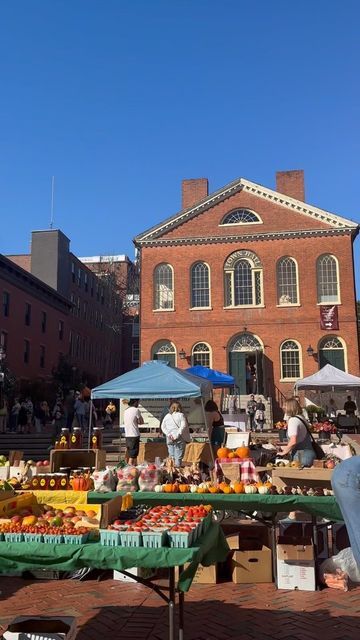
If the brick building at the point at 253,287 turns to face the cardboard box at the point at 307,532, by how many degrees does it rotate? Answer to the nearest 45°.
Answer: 0° — it already faces it

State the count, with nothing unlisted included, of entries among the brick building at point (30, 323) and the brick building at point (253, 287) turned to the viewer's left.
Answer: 0

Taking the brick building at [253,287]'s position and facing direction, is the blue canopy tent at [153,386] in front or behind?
in front

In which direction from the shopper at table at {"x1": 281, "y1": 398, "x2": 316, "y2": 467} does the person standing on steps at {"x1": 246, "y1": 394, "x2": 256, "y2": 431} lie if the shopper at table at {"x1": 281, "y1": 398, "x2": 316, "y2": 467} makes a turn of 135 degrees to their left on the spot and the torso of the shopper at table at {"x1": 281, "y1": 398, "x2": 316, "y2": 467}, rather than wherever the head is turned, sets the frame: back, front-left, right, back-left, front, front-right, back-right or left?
back-left

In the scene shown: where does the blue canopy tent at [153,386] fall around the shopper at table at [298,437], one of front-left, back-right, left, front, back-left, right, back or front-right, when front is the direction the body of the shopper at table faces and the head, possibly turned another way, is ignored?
front-right

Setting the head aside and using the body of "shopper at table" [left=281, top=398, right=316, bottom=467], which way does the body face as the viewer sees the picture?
to the viewer's left

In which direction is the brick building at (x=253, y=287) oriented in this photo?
toward the camera

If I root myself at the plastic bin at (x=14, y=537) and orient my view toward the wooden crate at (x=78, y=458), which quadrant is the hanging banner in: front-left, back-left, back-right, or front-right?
front-right

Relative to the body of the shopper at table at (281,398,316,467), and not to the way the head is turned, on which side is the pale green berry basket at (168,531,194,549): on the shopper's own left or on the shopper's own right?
on the shopper's own left

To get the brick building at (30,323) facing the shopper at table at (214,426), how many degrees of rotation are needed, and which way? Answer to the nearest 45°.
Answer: approximately 45° to its right

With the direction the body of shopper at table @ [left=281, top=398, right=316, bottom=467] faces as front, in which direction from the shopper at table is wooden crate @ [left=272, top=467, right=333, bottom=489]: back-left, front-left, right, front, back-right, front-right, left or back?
left

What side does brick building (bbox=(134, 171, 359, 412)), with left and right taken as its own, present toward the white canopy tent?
front

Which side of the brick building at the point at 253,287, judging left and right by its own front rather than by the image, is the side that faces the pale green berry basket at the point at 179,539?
front

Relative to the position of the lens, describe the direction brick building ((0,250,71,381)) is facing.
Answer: facing the viewer and to the right of the viewer

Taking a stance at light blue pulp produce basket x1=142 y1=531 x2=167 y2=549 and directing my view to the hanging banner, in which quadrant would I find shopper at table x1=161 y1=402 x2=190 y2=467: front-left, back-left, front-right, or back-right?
front-left

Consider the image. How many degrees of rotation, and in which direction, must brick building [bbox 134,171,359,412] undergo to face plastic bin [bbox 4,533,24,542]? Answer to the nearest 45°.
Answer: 0° — it already faces it

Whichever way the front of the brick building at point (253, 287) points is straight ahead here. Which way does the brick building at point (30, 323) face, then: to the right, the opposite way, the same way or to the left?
to the left

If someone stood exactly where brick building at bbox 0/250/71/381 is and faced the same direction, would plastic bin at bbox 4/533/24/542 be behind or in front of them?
in front

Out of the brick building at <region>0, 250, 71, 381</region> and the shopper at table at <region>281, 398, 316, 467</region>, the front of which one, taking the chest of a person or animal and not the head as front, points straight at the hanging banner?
the brick building
